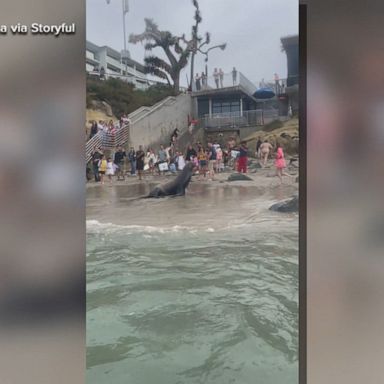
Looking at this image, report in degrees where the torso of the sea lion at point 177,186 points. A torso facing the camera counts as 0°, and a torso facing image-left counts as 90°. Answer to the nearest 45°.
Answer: approximately 270°
